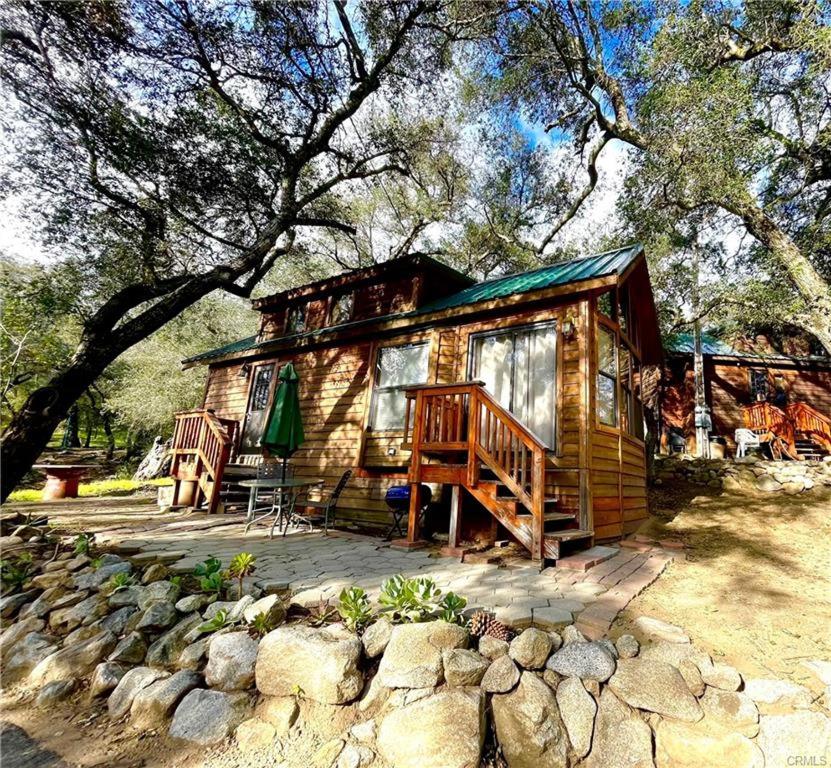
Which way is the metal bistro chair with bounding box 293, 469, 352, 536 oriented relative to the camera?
to the viewer's left

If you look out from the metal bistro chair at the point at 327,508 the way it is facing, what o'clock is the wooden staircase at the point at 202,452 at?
The wooden staircase is roughly at 1 o'clock from the metal bistro chair.

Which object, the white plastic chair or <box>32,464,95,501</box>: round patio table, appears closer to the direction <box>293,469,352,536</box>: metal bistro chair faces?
the round patio table

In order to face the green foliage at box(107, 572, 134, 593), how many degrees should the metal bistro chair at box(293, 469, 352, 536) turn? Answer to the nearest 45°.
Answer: approximately 45° to its left

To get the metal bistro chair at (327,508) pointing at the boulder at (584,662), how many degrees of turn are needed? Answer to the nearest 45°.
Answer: approximately 90° to its left

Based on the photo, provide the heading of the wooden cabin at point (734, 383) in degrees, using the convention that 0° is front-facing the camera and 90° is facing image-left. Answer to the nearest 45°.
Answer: approximately 0°

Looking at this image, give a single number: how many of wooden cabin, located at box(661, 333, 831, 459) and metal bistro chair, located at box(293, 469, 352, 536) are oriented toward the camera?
1

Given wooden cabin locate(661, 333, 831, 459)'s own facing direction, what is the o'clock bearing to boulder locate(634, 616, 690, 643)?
The boulder is roughly at 12 o'clock from the wooden cabin.

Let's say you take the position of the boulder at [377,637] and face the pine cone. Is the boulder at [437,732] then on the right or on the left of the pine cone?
right

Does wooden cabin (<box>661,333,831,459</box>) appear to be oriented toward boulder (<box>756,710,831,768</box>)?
yes

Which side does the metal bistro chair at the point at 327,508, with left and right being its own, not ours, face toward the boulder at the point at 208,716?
left
